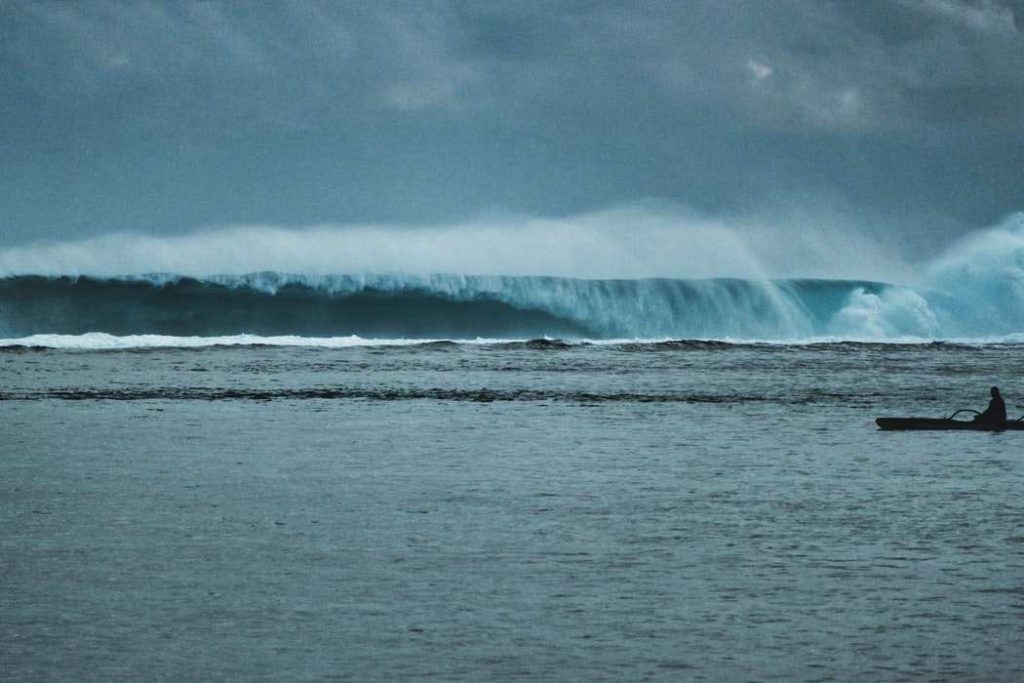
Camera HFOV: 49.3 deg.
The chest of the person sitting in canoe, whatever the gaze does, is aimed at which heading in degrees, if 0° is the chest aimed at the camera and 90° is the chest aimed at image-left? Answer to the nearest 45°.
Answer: approximately 90°

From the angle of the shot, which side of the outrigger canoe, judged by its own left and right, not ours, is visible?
left
